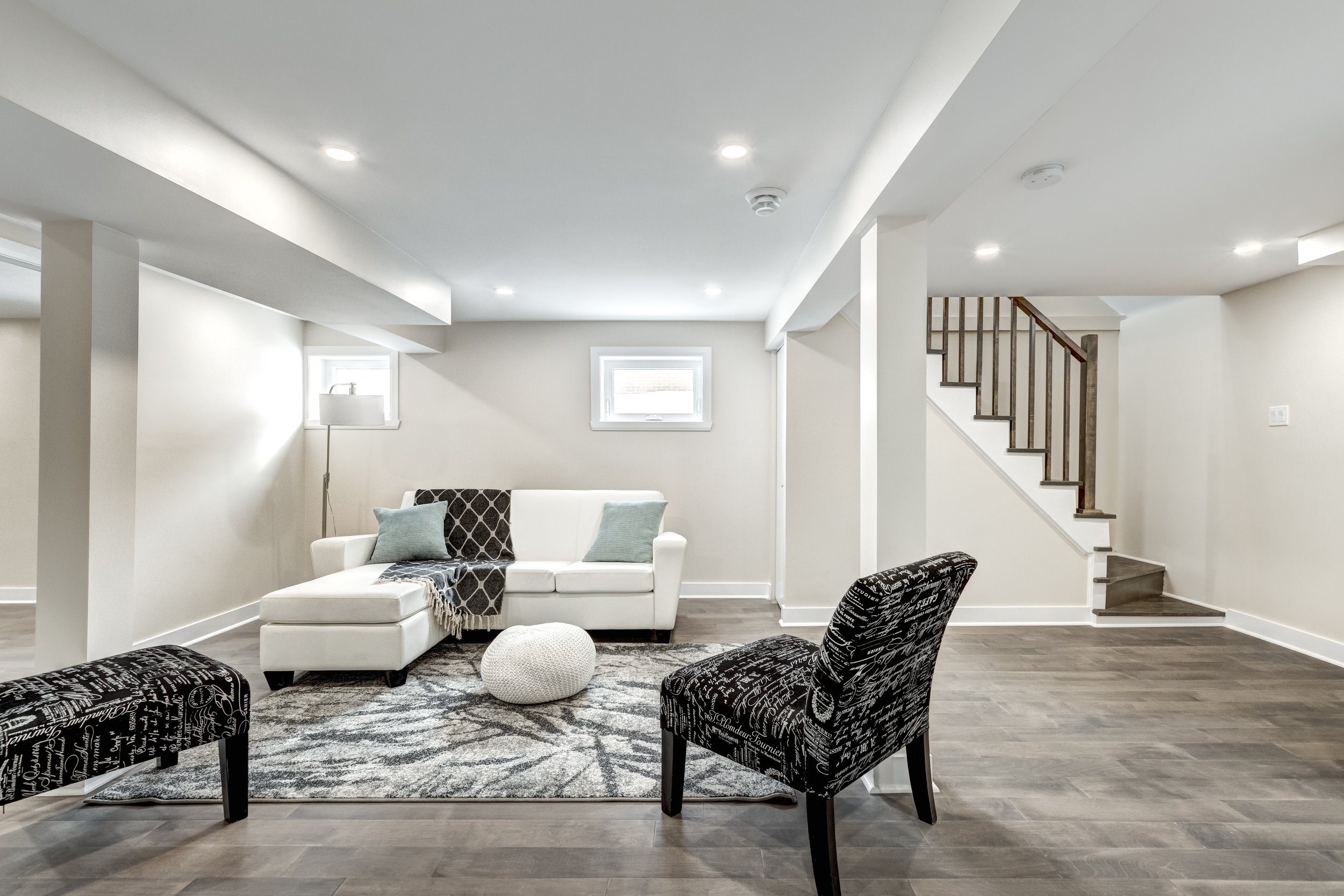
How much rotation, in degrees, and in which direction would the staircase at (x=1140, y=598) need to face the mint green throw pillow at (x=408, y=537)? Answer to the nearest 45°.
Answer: approximately 45° to its right

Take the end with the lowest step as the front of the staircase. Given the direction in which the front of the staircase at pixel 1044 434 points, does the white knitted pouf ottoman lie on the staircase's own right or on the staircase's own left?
on the staircase's own right

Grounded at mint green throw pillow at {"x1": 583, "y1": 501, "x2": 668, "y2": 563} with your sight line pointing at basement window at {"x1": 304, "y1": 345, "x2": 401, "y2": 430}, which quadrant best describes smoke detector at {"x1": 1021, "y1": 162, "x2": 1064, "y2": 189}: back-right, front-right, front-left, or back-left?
back-left

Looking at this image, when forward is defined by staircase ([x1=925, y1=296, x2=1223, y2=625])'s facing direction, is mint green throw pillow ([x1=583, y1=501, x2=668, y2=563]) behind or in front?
behind

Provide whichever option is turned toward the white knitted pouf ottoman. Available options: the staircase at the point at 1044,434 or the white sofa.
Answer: the white sofa
